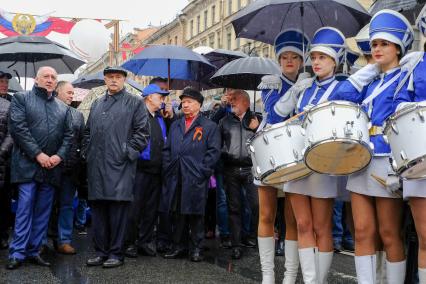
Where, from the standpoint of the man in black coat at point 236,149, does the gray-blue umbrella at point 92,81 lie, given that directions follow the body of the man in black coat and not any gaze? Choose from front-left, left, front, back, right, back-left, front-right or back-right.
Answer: back-right

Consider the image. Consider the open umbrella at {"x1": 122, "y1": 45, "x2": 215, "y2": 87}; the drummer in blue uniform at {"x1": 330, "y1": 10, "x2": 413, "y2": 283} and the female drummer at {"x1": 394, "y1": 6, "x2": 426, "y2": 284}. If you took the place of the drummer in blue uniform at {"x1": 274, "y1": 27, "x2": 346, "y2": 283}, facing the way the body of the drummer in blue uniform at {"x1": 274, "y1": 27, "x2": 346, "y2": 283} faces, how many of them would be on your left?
2

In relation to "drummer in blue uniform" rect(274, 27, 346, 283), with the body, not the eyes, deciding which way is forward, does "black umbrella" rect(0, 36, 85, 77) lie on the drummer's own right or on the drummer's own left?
on the drummer's own right

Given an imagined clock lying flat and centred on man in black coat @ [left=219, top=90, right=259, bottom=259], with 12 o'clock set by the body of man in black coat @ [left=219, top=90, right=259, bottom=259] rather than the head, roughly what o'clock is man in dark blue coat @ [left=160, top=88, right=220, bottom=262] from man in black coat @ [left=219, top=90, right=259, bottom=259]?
man in dark blue coat @ [left=160, top=88, right=220, bottom=262] is roughly at 2 o'clock from man in black coat @ [left=219, top=90, right=259, bottom=259].

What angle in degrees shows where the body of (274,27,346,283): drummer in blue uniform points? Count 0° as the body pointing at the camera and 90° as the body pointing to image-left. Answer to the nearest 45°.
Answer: approximately 45°

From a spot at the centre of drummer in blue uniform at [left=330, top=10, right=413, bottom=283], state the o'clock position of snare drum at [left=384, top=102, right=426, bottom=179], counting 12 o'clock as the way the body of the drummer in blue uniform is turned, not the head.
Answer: The snare drum is roughly at 10 o'clock from the drummer in blue uniform.

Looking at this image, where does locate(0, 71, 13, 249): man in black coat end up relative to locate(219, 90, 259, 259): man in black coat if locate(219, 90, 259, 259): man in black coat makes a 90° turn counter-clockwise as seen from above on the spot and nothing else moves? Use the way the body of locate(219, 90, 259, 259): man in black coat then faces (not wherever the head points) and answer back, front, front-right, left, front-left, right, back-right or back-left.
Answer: back

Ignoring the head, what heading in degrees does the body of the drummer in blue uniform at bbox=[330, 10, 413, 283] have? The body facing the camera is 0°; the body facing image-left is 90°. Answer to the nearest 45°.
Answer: approximately 45°

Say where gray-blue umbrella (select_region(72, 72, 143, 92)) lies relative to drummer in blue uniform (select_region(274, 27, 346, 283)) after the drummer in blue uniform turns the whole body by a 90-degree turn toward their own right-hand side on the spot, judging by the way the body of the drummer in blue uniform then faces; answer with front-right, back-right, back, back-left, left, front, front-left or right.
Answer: front

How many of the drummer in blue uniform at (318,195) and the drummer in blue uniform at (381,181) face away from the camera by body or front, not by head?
0

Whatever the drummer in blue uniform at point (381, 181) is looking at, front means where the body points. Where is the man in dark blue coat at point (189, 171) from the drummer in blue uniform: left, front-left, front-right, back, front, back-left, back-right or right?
right

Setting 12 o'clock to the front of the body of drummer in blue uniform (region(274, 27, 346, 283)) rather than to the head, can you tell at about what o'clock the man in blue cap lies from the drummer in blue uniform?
The man in blue cap is roughly at 3 o'clock from the drummer in blue uniform.

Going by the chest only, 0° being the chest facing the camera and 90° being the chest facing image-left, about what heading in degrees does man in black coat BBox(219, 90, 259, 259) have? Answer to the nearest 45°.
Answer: approximately 0°

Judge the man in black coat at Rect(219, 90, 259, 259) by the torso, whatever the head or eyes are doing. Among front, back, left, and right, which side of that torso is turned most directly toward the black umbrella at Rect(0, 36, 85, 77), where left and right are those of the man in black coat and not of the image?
right

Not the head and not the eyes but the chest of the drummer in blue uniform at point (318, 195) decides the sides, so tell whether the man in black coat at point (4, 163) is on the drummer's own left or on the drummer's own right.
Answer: on the drummer's own right
